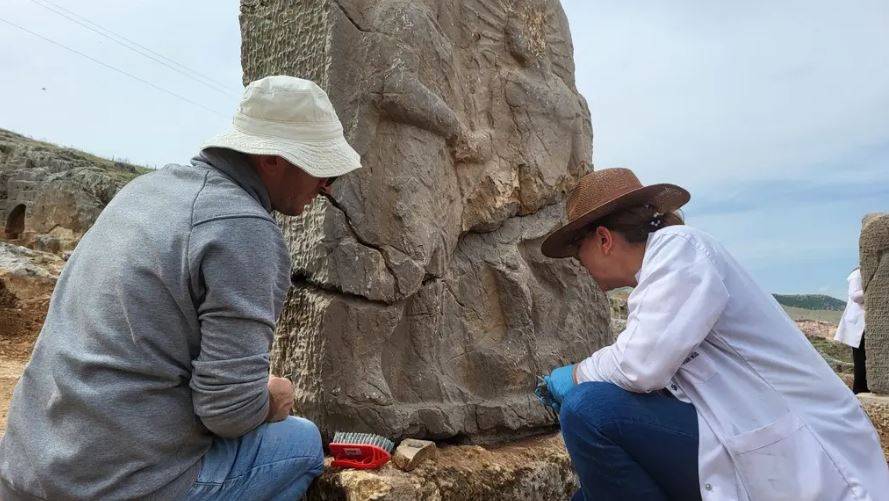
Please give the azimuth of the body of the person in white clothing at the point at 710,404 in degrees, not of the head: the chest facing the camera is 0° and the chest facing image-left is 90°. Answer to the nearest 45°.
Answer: approximately 90°

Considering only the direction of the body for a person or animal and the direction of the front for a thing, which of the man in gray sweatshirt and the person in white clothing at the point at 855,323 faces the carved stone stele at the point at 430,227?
the man in gray sweatshirt

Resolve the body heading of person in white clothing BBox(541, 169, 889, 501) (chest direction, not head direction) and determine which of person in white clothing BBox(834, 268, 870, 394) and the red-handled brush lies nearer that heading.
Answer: the red-handled brush

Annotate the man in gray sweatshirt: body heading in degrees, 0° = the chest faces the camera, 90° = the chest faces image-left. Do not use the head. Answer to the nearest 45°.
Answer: approximately 225°

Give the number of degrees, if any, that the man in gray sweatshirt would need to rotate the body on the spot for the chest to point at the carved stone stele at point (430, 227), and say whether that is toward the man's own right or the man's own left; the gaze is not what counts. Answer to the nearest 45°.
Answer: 0° — they already face it

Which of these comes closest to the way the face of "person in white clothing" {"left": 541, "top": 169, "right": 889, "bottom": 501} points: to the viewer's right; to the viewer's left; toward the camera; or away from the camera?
to the viewer's left
